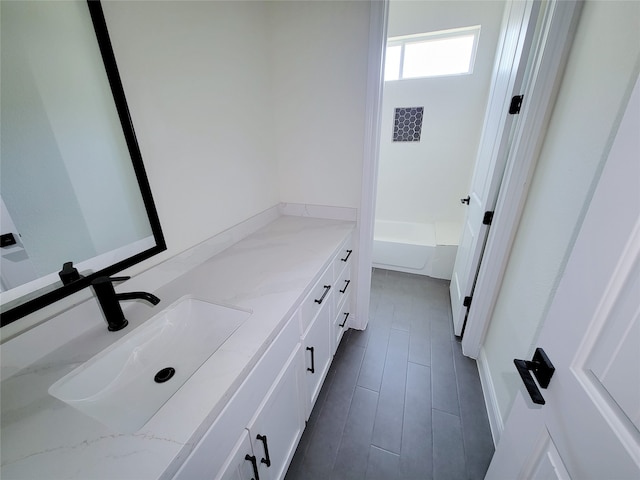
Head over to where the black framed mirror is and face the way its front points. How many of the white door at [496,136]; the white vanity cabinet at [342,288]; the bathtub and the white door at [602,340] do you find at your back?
0

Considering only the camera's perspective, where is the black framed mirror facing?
facing the viewer and to the right of the viewer

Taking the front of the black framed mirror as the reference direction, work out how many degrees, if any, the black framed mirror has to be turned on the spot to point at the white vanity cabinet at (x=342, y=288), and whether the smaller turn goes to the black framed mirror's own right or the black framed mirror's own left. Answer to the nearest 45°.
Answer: approximately 45° to the black framed mirror's own left

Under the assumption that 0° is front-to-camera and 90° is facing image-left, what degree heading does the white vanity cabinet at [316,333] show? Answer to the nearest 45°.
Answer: approximately 270°

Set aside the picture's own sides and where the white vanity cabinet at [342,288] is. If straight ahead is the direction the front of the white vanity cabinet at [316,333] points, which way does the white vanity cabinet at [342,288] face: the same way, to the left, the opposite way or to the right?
the same way

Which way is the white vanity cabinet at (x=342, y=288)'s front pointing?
to the viewer's right

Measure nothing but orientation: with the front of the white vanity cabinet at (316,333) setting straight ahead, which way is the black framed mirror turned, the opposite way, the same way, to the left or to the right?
the same way

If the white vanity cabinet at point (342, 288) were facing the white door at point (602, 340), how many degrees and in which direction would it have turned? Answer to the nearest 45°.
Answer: approximately 45° to its right

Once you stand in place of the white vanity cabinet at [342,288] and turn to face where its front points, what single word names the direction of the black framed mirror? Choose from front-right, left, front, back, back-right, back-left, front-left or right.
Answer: back-right

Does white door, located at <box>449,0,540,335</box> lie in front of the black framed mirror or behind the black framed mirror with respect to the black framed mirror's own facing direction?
in front

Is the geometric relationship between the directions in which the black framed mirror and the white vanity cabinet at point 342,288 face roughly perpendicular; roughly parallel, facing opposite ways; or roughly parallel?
roughly parallel

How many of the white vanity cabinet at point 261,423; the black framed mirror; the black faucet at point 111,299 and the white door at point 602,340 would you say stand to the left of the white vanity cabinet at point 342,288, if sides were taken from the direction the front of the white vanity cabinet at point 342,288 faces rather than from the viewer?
0

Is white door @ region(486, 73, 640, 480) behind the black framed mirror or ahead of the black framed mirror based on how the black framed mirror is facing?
ahead

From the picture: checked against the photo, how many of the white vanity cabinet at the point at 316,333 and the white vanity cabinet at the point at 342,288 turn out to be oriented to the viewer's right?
2

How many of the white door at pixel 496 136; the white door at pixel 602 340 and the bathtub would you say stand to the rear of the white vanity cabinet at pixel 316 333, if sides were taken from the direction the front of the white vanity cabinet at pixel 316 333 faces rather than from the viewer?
0
